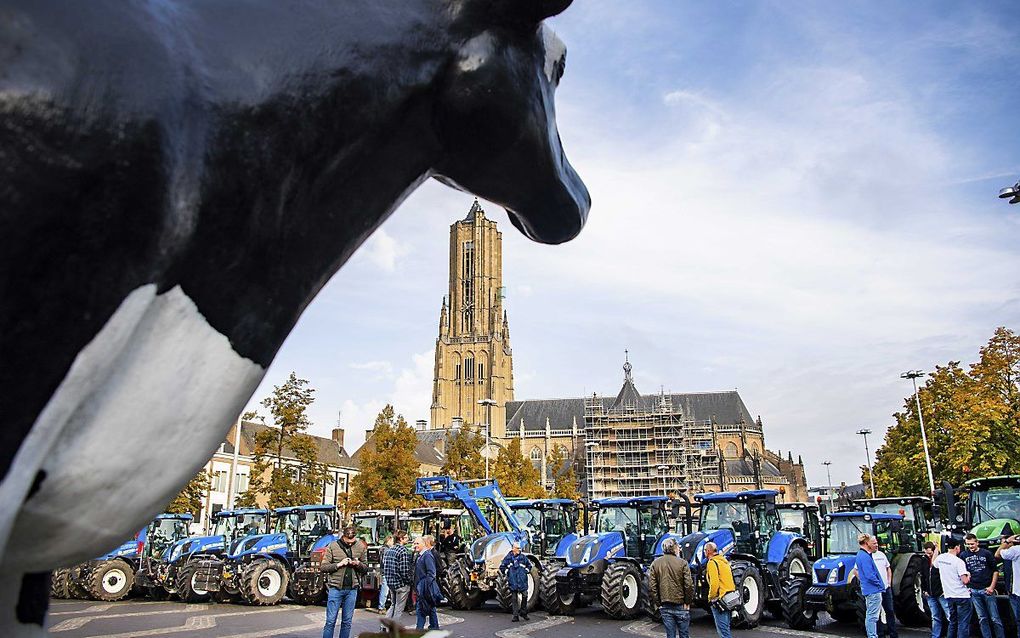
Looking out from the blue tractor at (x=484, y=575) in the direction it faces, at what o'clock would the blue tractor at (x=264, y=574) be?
the blue tractor at (x=264, y=574) is roughly at 2 o'clock from the blue tractor at (x=484, y=575).

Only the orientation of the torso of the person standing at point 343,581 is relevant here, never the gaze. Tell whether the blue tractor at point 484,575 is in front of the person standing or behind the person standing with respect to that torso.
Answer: behind

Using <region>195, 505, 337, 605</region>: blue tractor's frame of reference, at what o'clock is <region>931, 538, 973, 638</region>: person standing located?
The person standing is roughly at 9 o'clock from the blue tractor.

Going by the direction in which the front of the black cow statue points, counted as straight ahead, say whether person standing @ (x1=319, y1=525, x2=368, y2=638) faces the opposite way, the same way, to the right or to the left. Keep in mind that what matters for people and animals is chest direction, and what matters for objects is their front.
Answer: to the right

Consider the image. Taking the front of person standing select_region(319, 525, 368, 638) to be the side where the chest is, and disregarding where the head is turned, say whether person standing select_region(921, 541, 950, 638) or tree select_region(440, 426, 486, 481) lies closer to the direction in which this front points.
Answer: the person standing

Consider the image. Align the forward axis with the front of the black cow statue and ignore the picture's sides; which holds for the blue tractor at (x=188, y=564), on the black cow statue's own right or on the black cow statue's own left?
on the black cow statue's own left

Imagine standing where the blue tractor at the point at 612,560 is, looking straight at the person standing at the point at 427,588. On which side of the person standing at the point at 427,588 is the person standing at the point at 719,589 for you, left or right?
left

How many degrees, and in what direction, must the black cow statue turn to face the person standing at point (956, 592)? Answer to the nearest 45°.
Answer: approximately 45° to its left

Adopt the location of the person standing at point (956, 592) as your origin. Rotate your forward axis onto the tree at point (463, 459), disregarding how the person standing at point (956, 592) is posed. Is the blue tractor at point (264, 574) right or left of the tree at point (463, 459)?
left

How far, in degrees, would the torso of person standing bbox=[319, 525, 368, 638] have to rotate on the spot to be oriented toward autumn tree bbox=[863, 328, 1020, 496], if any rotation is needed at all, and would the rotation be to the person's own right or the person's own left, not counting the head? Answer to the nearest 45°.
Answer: approximately 135° to the person's own left

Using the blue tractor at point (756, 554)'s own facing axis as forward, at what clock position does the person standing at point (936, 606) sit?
The person standing is roughly at 9 o'clock from the blue tractor.
